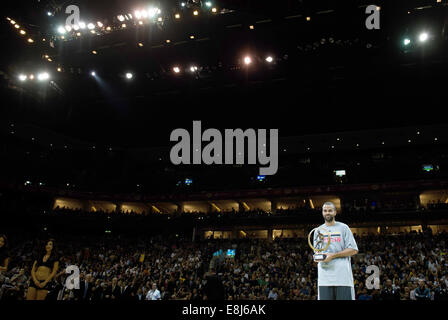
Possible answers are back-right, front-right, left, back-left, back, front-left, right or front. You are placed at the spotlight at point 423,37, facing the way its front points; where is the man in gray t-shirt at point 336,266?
front

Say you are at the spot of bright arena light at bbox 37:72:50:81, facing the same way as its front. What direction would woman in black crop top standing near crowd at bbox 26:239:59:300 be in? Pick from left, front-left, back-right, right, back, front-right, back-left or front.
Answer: front

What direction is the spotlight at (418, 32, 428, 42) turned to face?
toward the camera

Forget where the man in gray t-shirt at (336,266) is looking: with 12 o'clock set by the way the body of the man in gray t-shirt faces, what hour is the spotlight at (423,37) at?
The spotlight is roughly at 5 o'clock from the man in gray t-shirt.

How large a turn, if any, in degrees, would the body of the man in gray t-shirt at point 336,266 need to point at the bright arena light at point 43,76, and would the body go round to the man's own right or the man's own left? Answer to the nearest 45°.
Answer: approximately 90° to the man's own right

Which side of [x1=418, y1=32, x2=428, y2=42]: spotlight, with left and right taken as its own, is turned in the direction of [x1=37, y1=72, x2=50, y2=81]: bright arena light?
right

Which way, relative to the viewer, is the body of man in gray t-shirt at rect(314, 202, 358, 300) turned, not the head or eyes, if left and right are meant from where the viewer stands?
facing the viewer and to the left of the viewer

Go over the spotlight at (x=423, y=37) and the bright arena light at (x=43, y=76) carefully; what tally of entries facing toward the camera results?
2

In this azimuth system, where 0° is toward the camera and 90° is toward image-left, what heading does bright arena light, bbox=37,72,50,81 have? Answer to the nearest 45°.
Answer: approximately 0°

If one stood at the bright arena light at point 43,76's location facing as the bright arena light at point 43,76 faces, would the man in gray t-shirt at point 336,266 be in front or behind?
in front
